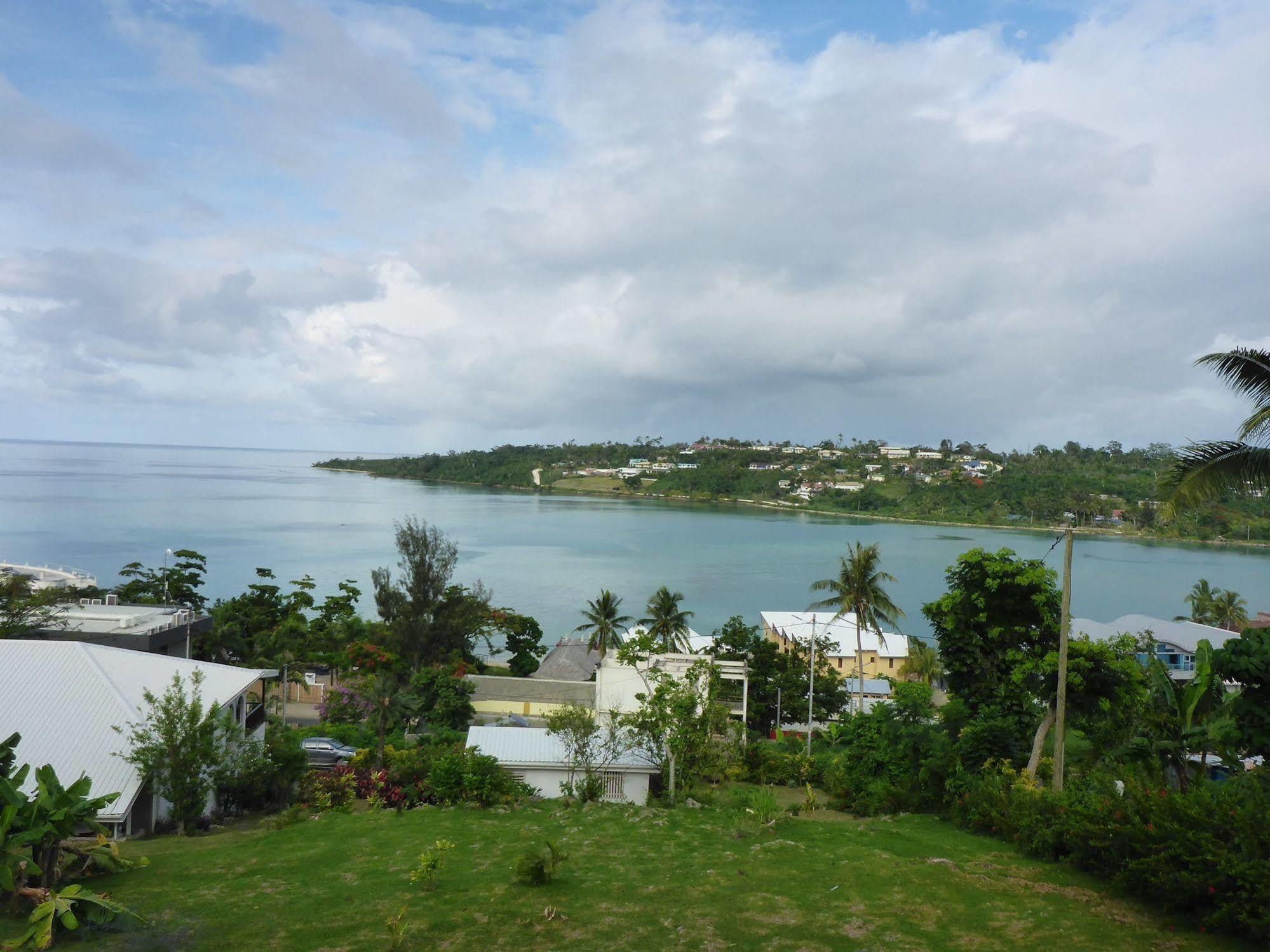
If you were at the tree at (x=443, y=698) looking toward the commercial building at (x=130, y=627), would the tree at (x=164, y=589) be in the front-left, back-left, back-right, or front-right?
front-right

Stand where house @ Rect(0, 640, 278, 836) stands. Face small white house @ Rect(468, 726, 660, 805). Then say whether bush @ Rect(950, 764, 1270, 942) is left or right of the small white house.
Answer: right

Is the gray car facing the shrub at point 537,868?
no

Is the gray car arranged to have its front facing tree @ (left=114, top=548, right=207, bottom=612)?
no

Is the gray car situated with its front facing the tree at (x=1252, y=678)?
no

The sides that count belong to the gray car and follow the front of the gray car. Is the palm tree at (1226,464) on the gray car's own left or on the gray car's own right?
on the gray car's own right
